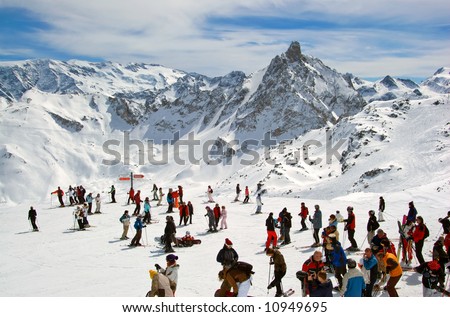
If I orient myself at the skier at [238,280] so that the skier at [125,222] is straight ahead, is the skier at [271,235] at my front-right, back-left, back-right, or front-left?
front-right

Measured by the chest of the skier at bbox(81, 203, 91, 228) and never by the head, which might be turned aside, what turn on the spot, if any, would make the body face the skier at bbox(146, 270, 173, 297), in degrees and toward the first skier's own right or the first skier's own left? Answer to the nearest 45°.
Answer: approximately 90° to the first skier's own left

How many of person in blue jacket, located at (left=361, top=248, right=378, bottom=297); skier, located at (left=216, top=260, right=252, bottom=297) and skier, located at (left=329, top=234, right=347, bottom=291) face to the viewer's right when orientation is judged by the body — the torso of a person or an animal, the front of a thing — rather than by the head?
0

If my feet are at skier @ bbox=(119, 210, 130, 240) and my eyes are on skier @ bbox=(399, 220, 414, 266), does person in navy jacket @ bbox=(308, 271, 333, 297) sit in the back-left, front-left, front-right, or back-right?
front-right

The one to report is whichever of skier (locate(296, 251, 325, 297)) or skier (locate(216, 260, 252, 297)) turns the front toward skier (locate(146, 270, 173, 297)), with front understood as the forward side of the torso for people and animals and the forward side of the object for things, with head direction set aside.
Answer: skier (locate(216, 260, 252, 297))

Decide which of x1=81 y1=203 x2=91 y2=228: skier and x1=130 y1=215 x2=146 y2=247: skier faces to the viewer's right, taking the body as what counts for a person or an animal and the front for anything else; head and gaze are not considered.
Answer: x1=130 y1=215 x2=146 y2=247: skier

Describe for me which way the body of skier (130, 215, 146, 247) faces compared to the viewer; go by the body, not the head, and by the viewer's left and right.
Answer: facing to the right of the viewer

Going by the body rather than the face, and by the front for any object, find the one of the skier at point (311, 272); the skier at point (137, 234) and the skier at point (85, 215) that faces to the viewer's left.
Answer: the skier at point (85, 215)
